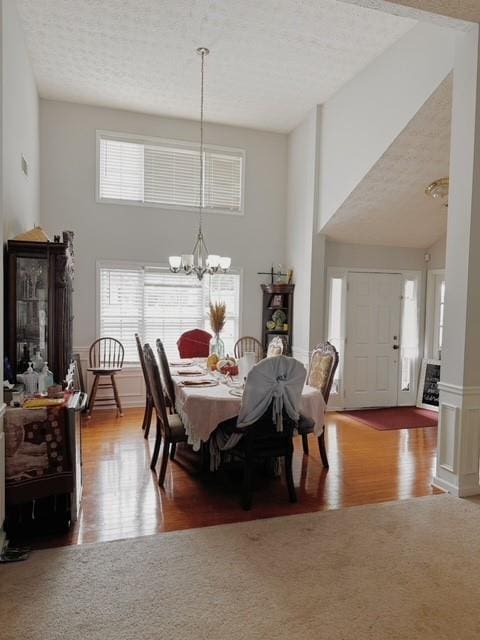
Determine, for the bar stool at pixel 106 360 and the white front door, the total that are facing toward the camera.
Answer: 2

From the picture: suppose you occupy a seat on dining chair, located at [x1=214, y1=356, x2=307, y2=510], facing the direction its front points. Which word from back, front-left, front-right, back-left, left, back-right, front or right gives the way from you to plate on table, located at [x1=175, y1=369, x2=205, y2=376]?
front

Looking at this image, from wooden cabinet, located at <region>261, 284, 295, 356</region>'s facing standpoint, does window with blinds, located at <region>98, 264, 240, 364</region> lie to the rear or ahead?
ahead

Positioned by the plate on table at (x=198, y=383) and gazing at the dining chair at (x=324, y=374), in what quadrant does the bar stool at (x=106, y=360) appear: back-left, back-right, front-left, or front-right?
back-left

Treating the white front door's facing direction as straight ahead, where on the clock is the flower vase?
The flower vase is roughly at 1 o'clock from the white front door.

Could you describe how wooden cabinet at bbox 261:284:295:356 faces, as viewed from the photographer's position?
facing the viewer and to the left of the viewer

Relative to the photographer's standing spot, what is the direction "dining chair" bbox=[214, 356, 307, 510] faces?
facing away from the viewer and to the left of the viewer

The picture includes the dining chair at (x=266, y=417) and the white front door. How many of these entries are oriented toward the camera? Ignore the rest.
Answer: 1

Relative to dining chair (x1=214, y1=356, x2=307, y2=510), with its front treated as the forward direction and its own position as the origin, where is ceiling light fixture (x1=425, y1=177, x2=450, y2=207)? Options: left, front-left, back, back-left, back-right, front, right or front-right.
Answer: right

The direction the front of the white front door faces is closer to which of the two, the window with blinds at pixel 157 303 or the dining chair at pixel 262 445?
the dining chair

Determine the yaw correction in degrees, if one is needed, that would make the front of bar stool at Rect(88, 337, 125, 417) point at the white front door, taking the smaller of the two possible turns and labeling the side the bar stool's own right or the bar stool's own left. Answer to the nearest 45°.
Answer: approximately 90° to the bar stool's own left

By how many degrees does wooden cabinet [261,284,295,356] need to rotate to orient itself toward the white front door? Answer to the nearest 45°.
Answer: approximately 135° to its left

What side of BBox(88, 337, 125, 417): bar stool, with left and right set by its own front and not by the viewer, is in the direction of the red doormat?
left

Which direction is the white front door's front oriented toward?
toward the camera

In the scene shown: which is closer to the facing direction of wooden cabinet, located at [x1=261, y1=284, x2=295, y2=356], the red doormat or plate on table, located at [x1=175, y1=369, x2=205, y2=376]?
the plate on table

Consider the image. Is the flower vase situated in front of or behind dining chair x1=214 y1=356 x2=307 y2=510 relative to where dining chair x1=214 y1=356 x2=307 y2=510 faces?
in front
